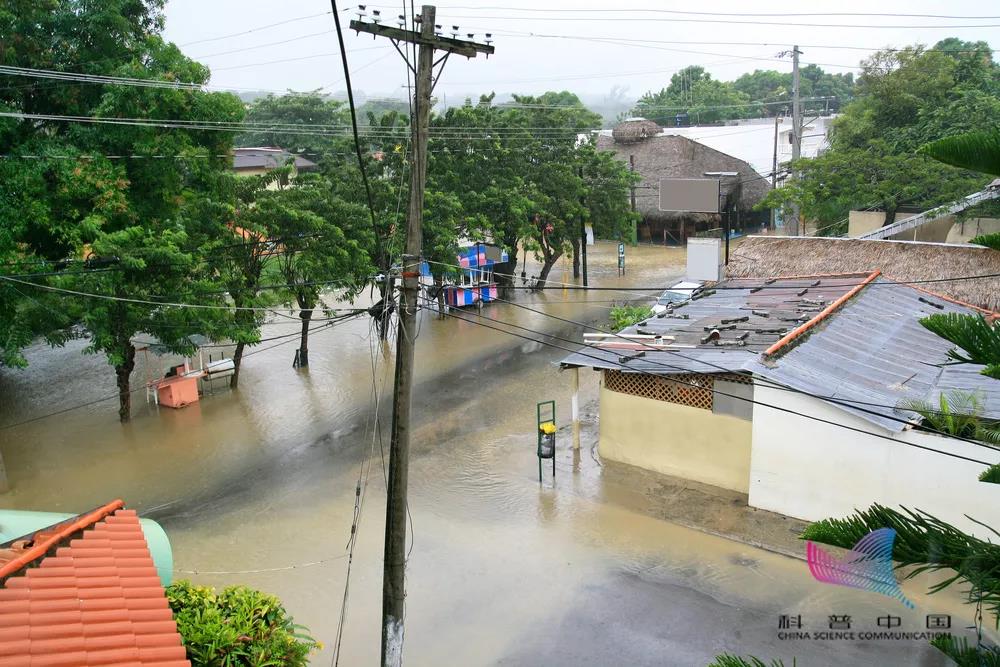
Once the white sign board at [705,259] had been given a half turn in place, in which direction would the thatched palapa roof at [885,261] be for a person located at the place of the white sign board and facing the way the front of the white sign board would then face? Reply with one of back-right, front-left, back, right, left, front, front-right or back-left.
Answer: back-right

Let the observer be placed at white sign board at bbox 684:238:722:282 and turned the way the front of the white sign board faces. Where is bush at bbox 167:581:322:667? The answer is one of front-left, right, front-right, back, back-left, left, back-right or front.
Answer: front

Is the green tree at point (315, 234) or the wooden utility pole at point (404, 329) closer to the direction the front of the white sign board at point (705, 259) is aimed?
the wooden utility pole

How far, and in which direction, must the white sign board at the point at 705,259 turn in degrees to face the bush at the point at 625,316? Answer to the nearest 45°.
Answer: approximately 45° to its right

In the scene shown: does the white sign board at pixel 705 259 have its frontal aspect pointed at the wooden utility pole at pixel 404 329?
yes

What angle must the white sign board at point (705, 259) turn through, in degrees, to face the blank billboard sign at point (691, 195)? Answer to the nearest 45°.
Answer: approximately 180°

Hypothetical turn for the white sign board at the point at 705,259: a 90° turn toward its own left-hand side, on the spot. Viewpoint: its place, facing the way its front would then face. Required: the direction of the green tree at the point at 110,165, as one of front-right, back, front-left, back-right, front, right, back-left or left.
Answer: back-right

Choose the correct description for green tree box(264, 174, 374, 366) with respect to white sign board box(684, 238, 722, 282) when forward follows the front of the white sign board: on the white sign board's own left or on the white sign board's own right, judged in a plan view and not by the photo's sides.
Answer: on the white sign board's own right

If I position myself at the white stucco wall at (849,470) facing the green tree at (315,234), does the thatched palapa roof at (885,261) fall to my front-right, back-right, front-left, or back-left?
front-right

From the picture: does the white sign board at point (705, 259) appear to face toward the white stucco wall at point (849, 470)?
yes

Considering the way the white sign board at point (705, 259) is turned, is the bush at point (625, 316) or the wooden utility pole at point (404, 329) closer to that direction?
the wooden utility pole

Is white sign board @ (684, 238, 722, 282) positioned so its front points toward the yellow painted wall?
yes

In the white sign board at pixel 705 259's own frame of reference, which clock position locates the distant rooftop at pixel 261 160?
The distant rooftop is roughly at 4 o'clock from the white sign board.

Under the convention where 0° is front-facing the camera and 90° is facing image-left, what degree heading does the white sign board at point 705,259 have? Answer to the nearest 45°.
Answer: approximately 0°

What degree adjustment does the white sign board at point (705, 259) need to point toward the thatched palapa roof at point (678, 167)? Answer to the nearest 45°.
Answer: approximately 180°

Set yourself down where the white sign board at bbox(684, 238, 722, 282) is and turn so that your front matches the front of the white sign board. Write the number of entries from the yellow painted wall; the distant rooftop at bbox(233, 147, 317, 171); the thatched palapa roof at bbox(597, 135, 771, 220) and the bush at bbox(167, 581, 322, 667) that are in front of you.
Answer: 2

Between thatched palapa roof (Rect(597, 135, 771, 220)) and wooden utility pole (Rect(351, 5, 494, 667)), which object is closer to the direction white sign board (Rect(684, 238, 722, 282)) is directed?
the wooden utility pole
